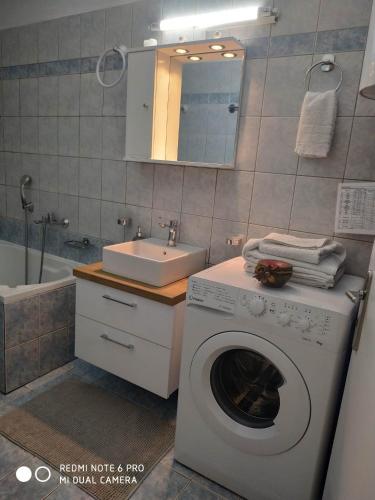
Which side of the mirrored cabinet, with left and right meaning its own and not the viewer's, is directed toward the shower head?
right

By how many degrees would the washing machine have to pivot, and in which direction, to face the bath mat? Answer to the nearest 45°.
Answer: approximately 45° to its right

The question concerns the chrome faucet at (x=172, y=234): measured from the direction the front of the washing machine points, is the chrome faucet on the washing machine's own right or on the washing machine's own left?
on the washing machine's own right

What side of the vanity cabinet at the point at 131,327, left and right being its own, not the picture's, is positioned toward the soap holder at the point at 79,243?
right

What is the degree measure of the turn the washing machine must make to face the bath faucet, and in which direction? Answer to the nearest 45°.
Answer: approximately 90° to its right

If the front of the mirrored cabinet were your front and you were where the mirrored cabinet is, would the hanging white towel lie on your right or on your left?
on your left

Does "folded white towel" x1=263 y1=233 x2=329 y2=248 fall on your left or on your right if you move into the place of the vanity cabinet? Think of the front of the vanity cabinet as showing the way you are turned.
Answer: on your left
